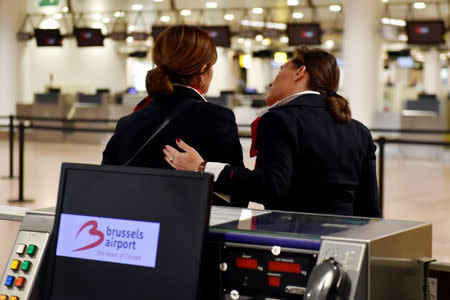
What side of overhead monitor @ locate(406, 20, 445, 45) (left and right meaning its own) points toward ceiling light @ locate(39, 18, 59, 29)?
right

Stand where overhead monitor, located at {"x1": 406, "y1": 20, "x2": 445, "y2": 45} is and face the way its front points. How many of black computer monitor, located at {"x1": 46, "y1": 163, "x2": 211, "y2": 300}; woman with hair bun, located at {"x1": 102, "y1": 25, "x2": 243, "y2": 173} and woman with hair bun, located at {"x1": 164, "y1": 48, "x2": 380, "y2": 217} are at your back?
0

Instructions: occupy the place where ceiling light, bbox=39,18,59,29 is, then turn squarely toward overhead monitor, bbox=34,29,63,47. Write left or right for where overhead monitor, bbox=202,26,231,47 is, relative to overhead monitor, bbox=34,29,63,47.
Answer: left

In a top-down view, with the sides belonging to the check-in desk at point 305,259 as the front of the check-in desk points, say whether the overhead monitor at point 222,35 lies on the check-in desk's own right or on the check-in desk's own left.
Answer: on the check-in desk's own right

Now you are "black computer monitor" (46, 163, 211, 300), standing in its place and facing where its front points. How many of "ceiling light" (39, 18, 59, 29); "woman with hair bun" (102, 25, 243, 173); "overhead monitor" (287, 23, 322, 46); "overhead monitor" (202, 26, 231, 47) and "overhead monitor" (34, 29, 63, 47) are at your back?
5

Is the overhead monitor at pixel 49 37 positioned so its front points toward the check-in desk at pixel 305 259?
yes

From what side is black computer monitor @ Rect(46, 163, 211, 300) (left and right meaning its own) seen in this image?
front

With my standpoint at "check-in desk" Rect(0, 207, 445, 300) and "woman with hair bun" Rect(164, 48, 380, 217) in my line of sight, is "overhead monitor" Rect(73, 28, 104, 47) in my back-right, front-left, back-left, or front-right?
front-left

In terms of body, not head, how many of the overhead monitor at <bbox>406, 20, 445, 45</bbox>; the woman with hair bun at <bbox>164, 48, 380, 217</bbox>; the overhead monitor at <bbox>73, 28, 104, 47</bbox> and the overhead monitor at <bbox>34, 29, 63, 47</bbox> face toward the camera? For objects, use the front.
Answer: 3

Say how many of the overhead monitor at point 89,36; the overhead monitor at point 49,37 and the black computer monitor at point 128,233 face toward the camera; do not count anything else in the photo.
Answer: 3

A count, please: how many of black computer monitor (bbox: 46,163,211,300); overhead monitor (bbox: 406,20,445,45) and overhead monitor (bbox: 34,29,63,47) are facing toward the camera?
3

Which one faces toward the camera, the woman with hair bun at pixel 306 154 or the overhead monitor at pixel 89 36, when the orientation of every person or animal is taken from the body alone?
the overhead monitor

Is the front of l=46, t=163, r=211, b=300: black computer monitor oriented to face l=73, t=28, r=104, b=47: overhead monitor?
no

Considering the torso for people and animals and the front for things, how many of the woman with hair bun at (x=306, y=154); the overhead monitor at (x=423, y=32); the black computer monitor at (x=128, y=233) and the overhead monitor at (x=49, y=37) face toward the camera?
3

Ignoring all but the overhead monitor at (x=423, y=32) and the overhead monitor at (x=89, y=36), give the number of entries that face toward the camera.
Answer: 2

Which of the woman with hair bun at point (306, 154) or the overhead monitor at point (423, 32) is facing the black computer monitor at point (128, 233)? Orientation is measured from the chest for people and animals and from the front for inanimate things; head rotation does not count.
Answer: the overhead monitor

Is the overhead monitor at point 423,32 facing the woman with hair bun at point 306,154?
yes

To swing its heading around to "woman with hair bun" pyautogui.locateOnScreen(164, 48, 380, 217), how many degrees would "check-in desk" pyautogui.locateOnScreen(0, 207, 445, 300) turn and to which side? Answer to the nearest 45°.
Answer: approximately 135° to its right

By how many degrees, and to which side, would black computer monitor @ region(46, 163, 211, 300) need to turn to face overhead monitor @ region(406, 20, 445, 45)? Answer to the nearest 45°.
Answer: approximately 135° to its left

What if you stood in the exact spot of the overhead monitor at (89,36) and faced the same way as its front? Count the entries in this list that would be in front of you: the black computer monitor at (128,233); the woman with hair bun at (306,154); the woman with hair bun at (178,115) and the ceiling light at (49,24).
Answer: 3
